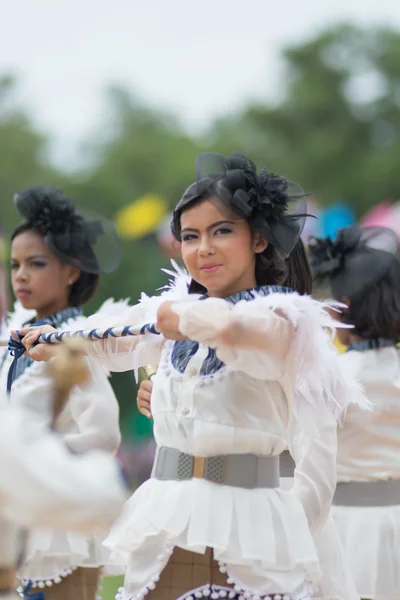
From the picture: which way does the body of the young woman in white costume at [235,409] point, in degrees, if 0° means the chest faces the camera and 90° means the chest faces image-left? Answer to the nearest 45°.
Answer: approximately 45°

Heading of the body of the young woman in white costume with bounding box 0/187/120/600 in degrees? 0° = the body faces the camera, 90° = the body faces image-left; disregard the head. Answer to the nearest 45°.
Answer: approximately 45°

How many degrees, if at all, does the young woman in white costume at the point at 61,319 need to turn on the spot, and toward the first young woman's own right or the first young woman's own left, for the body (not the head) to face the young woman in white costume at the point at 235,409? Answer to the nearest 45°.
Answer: approximately 45° to the first young woman's own left

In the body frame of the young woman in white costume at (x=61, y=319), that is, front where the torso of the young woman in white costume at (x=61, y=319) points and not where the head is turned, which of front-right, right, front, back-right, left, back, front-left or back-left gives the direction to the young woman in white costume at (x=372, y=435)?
back-left

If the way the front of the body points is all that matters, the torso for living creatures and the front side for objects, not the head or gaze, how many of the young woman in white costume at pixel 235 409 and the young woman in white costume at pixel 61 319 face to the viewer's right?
0

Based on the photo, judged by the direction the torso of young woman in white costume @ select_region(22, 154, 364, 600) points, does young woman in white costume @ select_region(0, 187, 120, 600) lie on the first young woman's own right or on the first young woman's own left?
on the first young woman's own right
